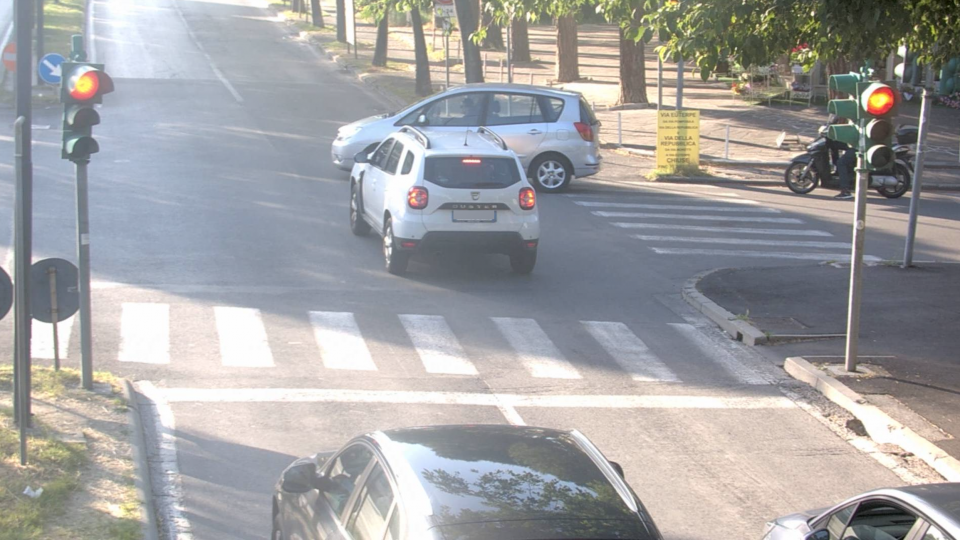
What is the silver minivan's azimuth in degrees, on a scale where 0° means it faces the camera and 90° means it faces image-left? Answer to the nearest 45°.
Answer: approximately 90°

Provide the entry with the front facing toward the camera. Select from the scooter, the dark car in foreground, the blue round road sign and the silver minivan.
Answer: the blue round road sign

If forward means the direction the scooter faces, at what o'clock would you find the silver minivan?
The silver minivan is roughly at 11 o'clock from the scooter.

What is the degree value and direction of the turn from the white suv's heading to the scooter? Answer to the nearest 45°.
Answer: approximately 90° to its right

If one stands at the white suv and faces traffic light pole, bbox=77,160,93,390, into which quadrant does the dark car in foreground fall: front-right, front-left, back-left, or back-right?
front-left

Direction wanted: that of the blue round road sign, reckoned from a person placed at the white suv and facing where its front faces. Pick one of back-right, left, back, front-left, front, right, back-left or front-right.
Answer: front

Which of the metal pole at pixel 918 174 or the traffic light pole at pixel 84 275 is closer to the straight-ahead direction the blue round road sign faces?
the traffic light pole

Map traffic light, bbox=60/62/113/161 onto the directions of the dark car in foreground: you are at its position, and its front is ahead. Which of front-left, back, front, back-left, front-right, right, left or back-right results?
front

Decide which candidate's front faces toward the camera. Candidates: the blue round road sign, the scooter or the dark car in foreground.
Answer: the blue round road sign

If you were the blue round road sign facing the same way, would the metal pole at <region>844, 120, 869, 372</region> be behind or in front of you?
in front

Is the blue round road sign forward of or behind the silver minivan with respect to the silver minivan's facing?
forward

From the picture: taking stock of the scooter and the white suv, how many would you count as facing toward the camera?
0

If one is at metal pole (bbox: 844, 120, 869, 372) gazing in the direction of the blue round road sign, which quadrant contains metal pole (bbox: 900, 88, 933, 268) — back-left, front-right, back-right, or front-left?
front-right

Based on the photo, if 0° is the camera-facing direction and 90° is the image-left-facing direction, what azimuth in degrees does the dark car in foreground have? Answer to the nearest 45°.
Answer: approximately 135°

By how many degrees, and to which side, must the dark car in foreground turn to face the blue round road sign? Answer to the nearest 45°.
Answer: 0° — it already faces it

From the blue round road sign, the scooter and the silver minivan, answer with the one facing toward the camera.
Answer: the blue round road sign

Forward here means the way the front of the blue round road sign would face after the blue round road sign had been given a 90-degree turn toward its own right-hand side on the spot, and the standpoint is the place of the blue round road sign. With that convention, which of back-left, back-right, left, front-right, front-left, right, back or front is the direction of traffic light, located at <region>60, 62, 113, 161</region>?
left

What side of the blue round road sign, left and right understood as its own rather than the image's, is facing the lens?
front

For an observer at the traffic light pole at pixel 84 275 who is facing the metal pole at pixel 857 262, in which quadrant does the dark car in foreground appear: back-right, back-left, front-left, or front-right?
front-right

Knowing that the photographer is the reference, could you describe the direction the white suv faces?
facing away from the viewer and to the left of the viewer

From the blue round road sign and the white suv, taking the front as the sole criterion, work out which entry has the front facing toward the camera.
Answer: the blue round road sign

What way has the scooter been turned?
to the viewer's left
